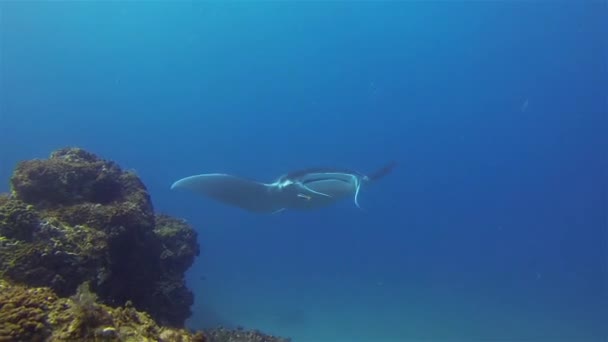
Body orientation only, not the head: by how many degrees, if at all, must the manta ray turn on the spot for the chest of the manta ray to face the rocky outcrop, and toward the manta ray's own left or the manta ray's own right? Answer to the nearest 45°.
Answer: approximately 90° to the manta ray's own right
